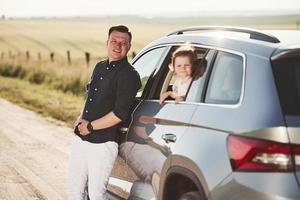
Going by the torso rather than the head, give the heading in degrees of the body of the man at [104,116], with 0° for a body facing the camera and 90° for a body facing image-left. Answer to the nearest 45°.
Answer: approximately 45°

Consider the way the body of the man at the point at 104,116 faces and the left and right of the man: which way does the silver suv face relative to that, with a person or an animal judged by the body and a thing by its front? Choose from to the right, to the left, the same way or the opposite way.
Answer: to the right

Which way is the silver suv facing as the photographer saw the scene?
facing away from the viewer and to the left of the viewer
